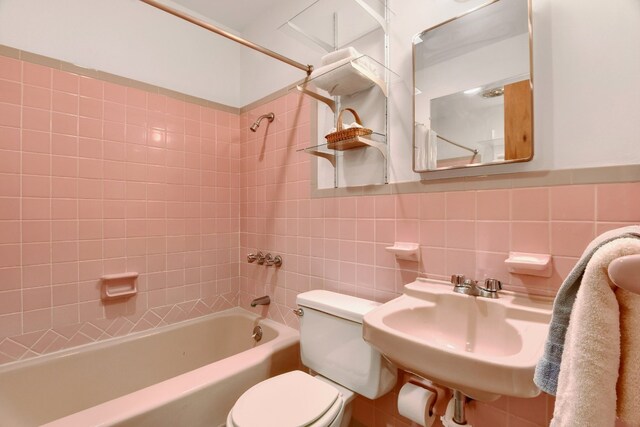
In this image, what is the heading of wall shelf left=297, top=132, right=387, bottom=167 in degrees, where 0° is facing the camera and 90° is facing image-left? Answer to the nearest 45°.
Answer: approximately 45°

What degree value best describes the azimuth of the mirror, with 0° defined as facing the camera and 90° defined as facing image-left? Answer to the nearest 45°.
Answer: approximately 45°

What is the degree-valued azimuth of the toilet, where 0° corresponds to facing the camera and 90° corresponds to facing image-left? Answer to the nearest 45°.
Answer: approximately 45°

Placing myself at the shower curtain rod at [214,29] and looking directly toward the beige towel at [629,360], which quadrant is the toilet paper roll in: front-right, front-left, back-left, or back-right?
front-left

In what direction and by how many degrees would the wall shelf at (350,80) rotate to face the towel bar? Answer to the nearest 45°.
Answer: approximately 45° to its left

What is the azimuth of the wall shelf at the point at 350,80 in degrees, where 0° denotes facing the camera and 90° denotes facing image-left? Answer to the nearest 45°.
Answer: approximately 45°

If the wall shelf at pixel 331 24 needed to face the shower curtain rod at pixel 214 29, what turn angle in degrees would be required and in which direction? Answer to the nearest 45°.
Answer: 0° — it already faces it
